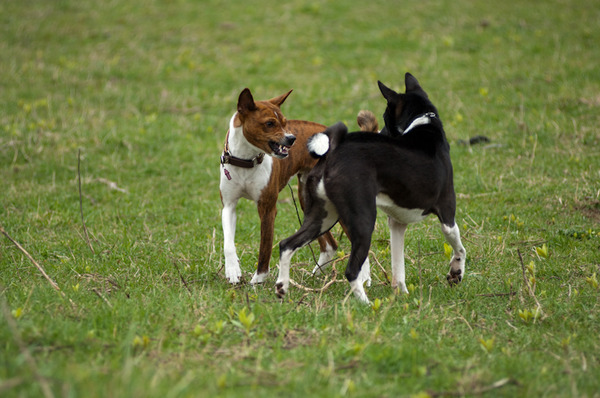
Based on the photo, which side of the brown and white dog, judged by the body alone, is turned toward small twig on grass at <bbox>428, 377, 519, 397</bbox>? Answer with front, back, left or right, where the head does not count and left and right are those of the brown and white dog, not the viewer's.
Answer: left

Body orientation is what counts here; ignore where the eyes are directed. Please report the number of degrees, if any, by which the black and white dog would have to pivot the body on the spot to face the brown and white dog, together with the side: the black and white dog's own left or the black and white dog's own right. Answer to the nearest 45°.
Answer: approximately 90° to the black and white dog's own left

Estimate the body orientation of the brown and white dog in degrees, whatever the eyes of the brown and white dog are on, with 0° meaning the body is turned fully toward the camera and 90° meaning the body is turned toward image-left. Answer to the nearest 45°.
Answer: approximately 45°

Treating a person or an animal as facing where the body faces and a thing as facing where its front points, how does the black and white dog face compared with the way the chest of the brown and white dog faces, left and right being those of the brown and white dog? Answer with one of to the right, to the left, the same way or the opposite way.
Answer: the opposite way

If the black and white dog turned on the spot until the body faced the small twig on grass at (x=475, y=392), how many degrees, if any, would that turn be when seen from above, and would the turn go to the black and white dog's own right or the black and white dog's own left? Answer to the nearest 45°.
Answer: approximately 135° to the black and white dog's own right

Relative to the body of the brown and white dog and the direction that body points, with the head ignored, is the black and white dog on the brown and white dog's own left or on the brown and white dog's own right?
on the brown and white dog's own left
